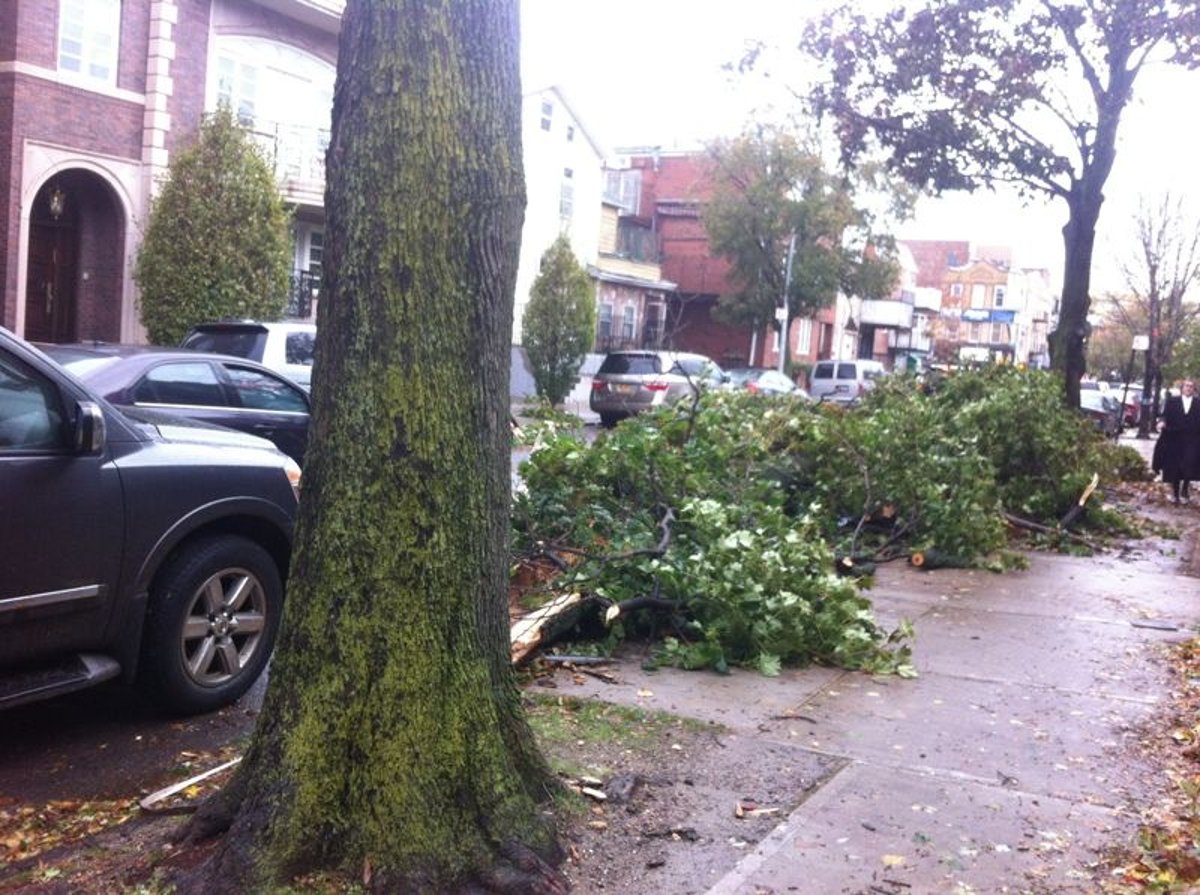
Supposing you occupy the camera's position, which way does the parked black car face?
facing away from the viewer and to the right of the viewer

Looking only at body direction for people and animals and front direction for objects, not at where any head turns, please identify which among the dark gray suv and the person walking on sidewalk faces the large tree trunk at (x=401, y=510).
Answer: the person walking on sidewalk

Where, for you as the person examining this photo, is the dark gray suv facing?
facing away from the viewer and to the right of the viewer

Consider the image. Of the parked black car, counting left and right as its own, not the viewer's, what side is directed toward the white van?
front

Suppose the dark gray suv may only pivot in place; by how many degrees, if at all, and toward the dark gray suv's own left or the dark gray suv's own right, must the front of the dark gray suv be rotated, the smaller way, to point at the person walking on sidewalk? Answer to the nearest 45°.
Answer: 0° — it already faces them

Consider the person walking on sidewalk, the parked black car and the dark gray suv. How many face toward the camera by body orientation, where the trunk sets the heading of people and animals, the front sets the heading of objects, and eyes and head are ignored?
1

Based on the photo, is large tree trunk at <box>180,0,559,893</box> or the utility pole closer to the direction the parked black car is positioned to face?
the utility pole

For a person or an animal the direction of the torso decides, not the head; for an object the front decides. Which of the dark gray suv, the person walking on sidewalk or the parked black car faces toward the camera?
the person walking on sidewalk

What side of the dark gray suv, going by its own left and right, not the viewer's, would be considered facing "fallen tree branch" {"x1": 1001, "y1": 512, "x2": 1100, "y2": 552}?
front

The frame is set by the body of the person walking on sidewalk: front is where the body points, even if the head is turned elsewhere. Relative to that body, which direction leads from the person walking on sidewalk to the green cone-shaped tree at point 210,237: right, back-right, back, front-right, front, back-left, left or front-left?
right

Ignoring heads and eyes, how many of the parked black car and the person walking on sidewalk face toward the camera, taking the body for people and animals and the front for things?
1

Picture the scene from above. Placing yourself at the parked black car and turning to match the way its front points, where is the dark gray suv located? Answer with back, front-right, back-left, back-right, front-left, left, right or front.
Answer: back-right

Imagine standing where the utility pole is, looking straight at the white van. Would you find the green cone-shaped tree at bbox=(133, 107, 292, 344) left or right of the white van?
right
